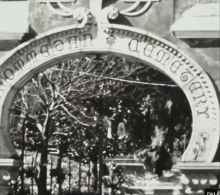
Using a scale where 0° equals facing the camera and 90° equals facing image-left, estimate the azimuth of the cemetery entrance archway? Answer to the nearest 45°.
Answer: approximately 0°

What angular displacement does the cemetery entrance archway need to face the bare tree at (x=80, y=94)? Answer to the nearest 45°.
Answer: approximately 180°
